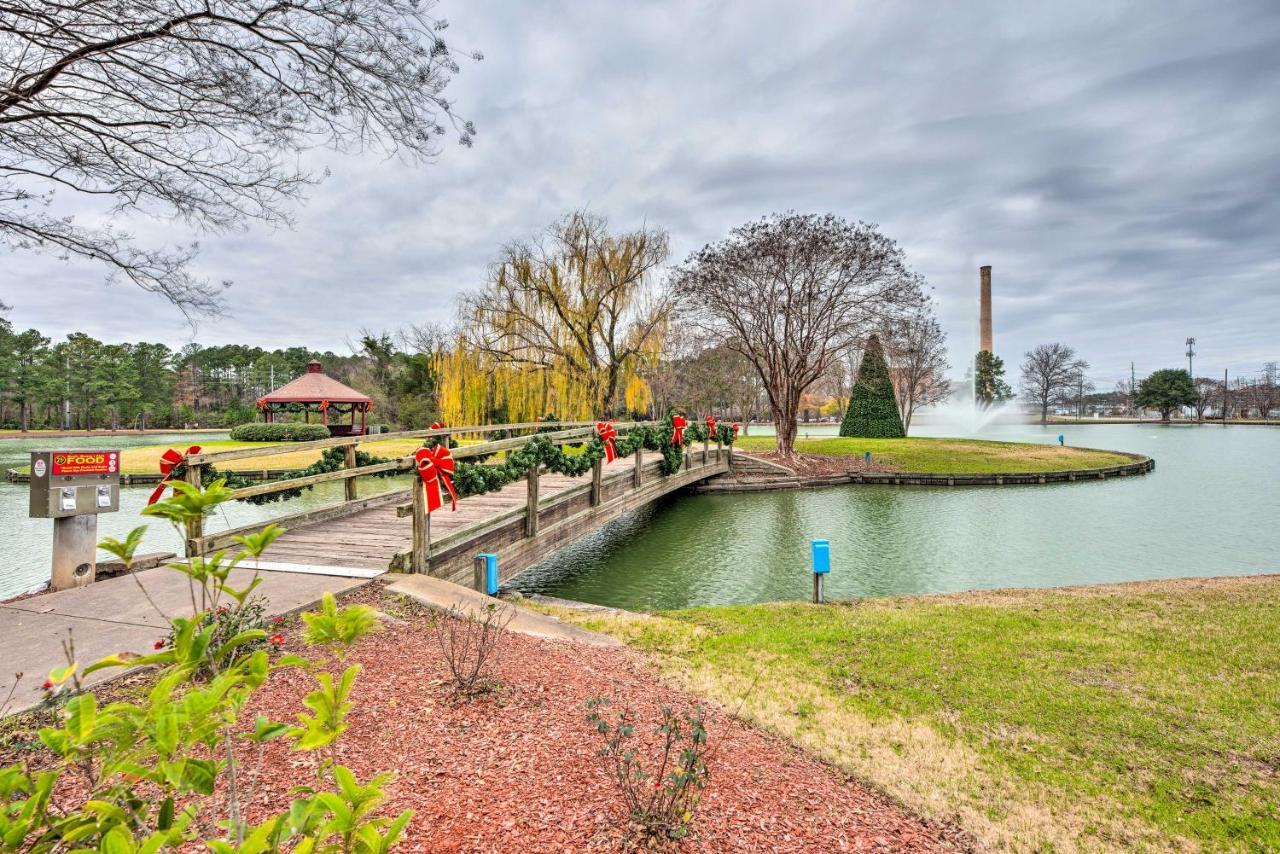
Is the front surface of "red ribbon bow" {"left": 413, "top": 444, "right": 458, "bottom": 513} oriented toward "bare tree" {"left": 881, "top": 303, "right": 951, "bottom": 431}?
no

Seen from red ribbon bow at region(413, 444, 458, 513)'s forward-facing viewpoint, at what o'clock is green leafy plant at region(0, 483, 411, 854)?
The green leafy plant is roughly at 12 o'clock from the red ribbon bow.

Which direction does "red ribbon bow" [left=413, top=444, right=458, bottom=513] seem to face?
toward the camera

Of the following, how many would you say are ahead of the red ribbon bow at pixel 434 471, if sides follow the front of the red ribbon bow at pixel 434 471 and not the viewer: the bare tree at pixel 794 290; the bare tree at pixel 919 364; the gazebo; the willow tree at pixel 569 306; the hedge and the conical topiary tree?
0

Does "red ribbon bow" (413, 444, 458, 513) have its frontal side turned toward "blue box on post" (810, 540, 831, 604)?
no

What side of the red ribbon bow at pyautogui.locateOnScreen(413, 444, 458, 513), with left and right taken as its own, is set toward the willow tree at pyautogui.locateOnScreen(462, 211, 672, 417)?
back

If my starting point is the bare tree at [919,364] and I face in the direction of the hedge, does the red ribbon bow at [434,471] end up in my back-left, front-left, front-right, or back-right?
front-left

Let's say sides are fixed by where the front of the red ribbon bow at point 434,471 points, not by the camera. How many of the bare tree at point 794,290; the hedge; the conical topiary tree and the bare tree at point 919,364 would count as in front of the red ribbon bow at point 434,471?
0

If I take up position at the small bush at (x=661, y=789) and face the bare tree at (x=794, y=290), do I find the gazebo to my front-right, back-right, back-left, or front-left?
front-left

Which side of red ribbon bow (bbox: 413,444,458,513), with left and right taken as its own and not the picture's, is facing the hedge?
back

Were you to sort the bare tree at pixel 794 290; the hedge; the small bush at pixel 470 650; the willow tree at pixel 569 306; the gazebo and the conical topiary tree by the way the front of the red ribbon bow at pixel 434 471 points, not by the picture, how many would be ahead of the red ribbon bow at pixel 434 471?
1

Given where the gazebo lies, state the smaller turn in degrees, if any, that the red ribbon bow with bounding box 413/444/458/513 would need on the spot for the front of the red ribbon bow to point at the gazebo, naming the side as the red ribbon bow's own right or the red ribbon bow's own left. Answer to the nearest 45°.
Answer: approximately 180°

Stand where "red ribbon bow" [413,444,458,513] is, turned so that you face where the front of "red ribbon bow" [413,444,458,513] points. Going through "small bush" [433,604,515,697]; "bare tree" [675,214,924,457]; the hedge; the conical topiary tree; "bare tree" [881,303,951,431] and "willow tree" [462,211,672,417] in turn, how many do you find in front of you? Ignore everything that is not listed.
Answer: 1

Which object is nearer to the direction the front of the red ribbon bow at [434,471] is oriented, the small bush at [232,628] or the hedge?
the small bush

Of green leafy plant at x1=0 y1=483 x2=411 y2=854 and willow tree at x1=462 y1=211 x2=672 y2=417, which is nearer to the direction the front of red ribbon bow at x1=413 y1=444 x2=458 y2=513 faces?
the green leafy plant

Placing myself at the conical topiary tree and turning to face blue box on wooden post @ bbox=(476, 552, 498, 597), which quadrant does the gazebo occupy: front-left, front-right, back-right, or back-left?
front-right

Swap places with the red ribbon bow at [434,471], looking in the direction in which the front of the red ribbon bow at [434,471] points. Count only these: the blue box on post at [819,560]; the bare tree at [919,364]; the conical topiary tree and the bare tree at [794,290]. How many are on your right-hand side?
0

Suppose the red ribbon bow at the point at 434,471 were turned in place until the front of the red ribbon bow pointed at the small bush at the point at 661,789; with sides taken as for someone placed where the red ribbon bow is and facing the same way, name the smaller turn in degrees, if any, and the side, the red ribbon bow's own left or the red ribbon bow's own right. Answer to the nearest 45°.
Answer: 0° — it already faces it
